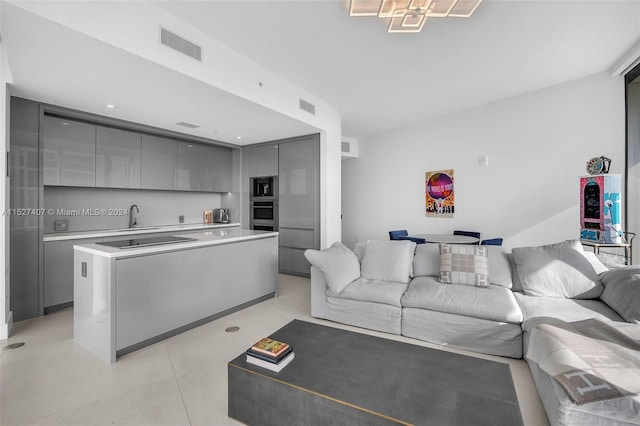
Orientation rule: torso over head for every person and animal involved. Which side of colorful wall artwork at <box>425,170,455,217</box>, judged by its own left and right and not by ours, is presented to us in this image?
front

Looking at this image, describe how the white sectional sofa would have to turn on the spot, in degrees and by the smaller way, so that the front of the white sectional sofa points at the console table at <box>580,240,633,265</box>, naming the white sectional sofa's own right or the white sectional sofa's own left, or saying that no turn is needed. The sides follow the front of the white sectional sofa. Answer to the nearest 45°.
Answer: approximately 135° to the white sectional sofa's own left

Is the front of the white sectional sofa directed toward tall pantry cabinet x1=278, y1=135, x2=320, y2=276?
no

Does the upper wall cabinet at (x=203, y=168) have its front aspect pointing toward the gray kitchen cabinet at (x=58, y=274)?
no

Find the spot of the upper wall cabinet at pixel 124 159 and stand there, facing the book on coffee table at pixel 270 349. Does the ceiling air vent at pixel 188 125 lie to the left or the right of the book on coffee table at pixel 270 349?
left

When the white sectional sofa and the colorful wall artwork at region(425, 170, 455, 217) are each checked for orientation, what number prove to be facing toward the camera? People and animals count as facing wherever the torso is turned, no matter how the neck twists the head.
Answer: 2

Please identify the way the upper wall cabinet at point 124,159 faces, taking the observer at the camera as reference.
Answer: facing the viewer and to the right of the viewer

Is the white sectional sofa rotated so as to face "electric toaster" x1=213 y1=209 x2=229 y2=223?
no

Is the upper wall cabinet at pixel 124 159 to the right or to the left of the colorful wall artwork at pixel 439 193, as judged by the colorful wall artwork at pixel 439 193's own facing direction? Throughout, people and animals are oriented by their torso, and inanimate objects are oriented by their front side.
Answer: on its right

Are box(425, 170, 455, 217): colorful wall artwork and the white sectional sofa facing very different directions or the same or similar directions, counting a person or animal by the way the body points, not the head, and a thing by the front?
same or similar directions

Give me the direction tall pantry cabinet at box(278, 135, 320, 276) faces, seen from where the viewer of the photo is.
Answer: facing the viewer and to the left of the viewer

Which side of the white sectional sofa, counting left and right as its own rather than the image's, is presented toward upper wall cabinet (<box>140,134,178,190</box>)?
right

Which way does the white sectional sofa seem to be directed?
toward the camera

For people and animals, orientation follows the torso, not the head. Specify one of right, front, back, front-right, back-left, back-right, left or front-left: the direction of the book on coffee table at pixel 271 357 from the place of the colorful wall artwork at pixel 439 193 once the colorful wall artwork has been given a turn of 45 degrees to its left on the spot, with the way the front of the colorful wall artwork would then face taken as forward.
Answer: front-right

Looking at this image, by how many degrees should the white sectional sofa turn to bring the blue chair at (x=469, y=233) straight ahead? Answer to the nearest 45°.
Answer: approximately 180°

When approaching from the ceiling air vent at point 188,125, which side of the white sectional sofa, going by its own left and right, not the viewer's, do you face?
right
